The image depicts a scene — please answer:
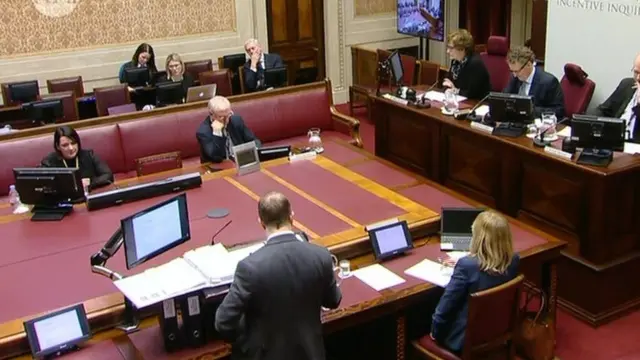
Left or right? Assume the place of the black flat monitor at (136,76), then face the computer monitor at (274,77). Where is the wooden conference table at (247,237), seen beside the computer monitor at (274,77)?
right

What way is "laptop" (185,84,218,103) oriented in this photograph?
away from the camera

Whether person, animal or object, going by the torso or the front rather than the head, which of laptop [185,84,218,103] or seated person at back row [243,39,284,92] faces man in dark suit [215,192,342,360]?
the seated person at back row

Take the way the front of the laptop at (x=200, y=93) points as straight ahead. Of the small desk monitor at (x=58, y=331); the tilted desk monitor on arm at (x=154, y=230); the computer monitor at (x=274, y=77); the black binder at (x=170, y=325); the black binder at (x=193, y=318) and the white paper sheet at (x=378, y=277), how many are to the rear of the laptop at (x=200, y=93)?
5

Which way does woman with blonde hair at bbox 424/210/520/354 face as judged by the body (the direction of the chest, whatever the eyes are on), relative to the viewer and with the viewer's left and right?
facing away from the viewer and to the left of the viewer

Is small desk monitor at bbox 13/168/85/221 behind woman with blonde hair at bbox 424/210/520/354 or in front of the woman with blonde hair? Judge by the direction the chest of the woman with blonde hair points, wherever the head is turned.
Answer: in front

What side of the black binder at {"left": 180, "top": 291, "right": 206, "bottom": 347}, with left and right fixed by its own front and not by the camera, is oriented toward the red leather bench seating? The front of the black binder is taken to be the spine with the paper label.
back

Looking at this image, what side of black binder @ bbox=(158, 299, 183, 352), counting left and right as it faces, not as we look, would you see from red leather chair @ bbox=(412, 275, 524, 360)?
left

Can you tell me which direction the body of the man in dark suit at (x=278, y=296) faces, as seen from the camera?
away from the camera

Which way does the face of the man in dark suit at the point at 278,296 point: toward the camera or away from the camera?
away from the camera

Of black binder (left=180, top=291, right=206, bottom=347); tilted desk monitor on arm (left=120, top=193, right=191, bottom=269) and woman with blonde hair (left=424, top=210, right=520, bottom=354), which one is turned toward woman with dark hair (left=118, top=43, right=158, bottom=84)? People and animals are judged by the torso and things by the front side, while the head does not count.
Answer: the woman with blonde hair
